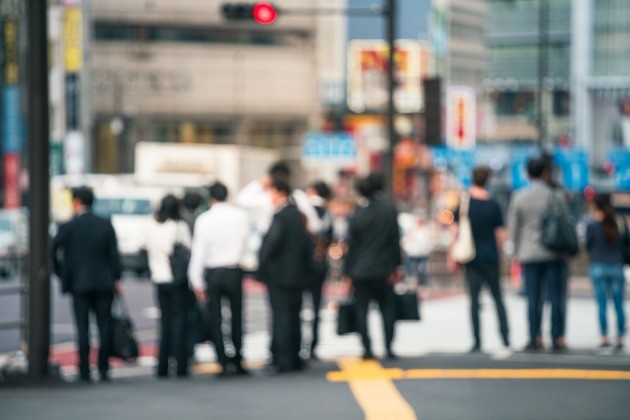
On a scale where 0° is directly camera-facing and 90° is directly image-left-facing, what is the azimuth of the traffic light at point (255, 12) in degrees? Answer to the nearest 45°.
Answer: approximately 0°

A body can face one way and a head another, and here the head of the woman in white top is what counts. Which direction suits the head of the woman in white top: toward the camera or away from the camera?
away from the camera

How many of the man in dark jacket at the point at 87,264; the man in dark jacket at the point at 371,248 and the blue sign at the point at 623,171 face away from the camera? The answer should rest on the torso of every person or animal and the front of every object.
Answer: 2

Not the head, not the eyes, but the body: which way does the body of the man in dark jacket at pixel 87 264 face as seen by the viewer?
away from the camera

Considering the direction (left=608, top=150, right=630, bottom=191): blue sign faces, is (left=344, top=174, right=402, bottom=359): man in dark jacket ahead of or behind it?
ahead

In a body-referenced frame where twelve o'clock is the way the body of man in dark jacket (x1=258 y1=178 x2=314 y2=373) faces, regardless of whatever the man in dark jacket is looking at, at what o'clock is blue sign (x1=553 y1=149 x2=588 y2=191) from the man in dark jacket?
The blue sign is roughly at 2 o'clock from the man in dark jacket.

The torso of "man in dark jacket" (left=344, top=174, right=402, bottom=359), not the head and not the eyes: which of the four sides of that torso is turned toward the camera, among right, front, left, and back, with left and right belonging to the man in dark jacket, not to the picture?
back

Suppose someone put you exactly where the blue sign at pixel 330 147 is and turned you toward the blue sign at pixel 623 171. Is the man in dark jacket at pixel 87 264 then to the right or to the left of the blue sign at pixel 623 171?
right

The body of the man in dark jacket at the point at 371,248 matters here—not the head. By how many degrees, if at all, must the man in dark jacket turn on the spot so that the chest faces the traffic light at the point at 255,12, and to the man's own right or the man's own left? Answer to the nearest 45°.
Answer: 0° — they already face it

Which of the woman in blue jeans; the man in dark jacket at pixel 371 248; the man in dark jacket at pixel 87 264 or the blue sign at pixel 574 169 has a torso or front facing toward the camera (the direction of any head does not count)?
the blue sign

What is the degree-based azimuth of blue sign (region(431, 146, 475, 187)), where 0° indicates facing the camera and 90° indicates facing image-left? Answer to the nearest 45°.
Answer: approximately 0°

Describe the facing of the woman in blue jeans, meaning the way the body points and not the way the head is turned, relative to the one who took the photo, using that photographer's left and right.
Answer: facing away from the viewer
